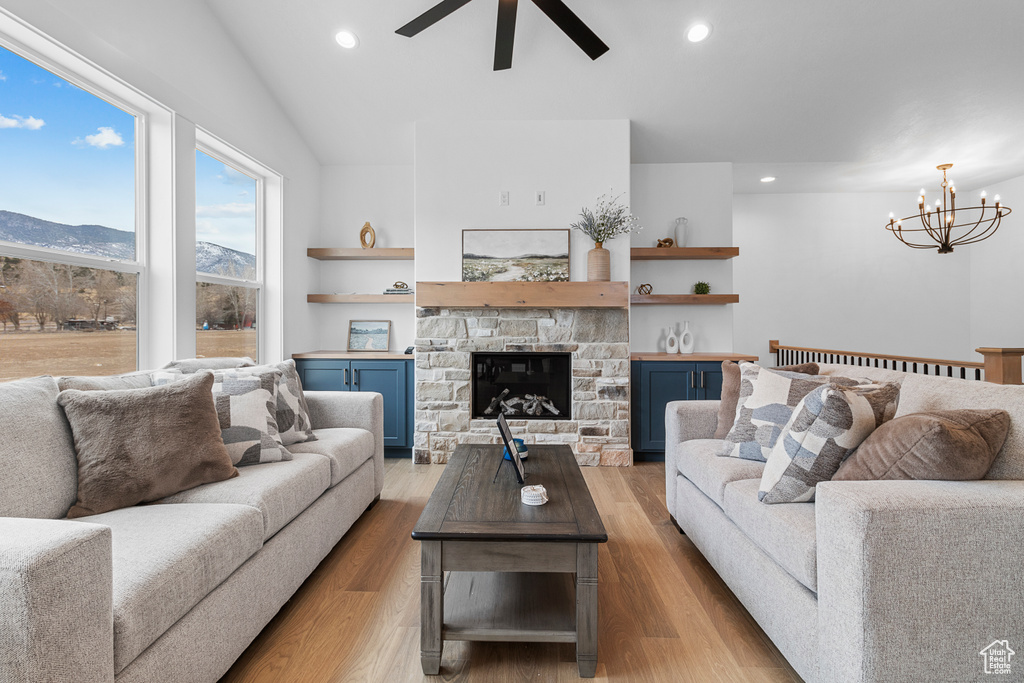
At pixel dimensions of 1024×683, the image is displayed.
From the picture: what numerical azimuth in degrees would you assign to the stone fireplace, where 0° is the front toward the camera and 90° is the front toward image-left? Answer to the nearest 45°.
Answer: approximately 0°

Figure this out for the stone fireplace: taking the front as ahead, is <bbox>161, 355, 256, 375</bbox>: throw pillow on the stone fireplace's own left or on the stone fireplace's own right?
on the stone fireplace's own right

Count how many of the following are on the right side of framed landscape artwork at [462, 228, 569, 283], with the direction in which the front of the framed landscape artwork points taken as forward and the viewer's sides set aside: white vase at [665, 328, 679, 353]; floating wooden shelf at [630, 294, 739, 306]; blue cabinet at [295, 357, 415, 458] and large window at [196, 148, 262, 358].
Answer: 2

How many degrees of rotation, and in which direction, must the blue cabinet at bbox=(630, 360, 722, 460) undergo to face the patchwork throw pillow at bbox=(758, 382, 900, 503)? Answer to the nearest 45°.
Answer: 0° — it already faces it

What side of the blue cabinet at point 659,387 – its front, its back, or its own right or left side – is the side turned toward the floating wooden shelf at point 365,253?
right

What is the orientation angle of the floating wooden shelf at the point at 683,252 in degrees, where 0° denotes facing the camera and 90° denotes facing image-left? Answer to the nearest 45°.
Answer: approximately 0°
